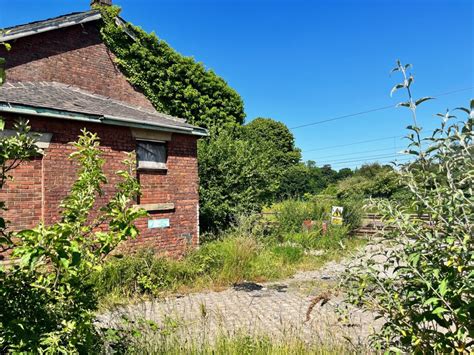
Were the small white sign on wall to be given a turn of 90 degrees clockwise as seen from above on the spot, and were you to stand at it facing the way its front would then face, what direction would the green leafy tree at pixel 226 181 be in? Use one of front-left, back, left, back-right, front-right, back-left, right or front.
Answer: back-right

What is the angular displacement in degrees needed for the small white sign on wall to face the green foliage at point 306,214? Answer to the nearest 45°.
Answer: approximately 135° to its left

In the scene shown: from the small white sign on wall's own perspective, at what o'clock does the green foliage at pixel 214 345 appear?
The green foliage is roughly at 12 o'clock from the small white sign on wall.

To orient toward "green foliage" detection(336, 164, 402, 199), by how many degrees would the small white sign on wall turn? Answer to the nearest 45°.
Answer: approximately 135° to its left

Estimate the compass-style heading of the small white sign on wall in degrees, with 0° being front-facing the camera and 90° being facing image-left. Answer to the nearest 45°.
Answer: approximately 0°
